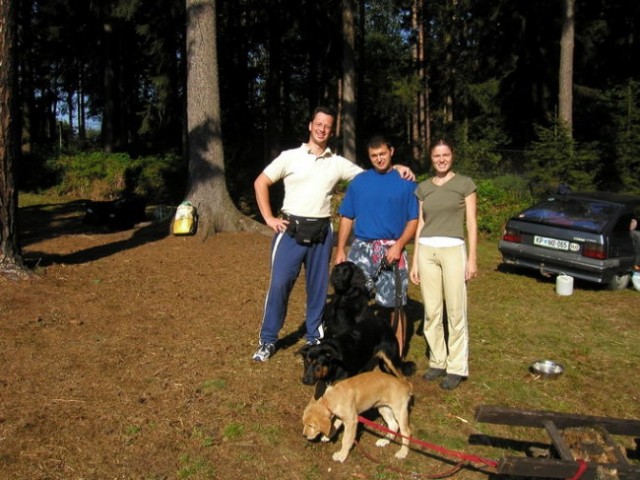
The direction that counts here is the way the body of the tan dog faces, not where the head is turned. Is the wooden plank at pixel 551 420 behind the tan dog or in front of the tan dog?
behind

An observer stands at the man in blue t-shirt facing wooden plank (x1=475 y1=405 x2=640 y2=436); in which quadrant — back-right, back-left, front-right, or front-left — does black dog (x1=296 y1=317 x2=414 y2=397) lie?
front-right

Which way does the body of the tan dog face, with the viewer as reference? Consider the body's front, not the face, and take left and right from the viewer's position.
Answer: facing to the left of the viewer

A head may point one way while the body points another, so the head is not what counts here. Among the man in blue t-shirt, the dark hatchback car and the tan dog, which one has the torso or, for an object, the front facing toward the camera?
the man in blue t-shirt

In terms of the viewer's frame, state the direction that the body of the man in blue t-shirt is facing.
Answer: toward the camera

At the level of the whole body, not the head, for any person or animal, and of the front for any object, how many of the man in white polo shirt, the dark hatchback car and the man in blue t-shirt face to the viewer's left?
0

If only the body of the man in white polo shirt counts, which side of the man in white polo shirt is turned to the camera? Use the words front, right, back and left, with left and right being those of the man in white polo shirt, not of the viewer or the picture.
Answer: front

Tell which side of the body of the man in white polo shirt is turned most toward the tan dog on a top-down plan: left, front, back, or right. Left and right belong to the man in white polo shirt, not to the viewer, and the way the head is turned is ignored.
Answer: front

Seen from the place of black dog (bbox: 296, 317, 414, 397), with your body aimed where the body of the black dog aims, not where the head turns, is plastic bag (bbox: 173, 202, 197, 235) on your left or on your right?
on your right

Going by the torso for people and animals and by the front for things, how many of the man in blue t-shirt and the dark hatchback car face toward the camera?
1

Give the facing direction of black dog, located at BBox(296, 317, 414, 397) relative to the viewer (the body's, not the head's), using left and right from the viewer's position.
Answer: facing the viewer and to the left of the viewer
